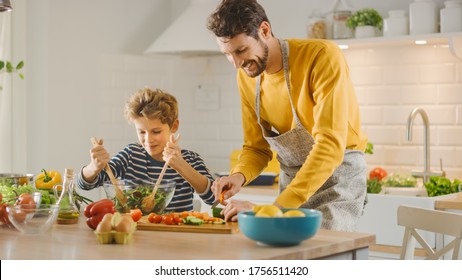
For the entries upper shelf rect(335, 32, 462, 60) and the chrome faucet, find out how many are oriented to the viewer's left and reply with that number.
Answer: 1

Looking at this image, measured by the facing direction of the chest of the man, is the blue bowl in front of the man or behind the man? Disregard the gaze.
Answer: in front

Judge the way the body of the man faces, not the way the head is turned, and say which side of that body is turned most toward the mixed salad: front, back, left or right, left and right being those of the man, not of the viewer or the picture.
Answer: front

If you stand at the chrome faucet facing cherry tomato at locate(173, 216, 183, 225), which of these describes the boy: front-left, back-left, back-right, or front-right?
front-right

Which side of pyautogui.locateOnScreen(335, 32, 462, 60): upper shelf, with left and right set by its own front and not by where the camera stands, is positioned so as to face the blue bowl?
front

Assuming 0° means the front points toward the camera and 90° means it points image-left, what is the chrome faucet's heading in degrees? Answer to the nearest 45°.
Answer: approximately 90°

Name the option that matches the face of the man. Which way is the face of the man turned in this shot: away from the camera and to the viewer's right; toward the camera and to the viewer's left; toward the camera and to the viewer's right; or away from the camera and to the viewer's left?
toward the camera and to the viewer's left

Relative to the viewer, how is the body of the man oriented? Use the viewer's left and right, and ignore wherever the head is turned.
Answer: facing the viewer and to the left of the viewer

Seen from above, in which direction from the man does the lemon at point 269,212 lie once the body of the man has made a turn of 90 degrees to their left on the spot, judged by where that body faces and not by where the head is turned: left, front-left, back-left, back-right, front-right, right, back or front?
front-right

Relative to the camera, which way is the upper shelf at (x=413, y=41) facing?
toward the camera
